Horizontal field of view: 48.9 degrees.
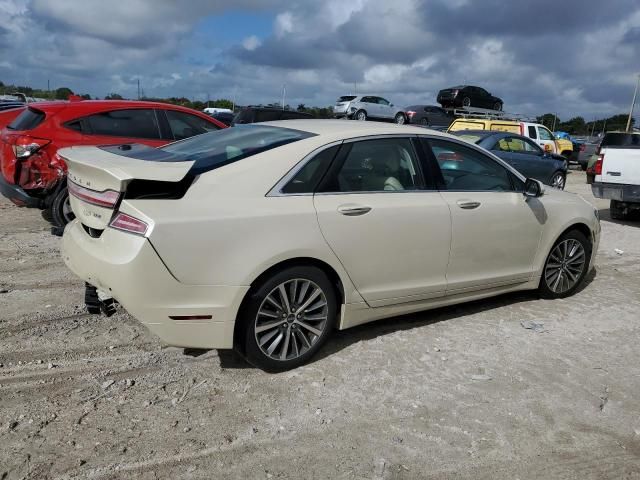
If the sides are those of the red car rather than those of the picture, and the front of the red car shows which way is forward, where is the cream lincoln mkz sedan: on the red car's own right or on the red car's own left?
on the red car's own right

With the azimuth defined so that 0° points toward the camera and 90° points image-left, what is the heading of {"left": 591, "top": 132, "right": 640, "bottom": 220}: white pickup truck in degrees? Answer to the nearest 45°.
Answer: approximately 180°

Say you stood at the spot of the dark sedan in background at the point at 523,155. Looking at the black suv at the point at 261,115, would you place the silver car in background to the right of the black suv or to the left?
right

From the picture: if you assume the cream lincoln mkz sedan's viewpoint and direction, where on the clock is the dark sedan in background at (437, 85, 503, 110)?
The dark sedan in background is roughly at 11 o'clock from the cream lincoln mkz sedan.

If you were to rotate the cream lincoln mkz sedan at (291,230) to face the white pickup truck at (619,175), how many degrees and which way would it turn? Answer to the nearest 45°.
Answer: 0° — it already faces it

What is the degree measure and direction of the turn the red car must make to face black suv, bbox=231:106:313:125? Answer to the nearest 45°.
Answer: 0° — it already faces it

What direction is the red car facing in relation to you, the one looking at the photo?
facing away from the viewer and to the right of the viewer

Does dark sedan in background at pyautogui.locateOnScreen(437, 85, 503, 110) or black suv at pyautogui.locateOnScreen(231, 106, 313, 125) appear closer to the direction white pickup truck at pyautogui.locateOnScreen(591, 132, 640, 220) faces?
the dark sedan in background

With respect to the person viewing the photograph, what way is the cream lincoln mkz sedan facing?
facing away from the viewer and to the right of the viewer
